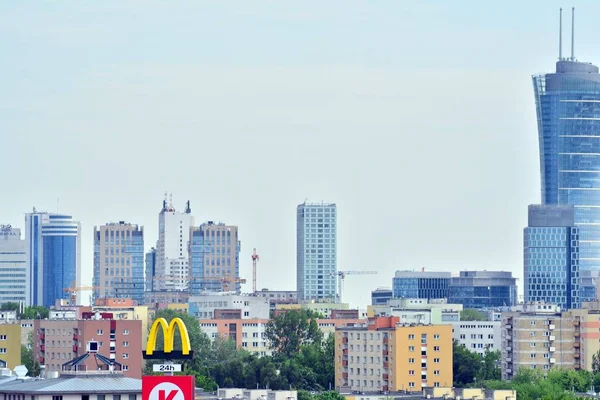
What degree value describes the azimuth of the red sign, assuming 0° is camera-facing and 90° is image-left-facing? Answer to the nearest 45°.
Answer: approximately 0°
